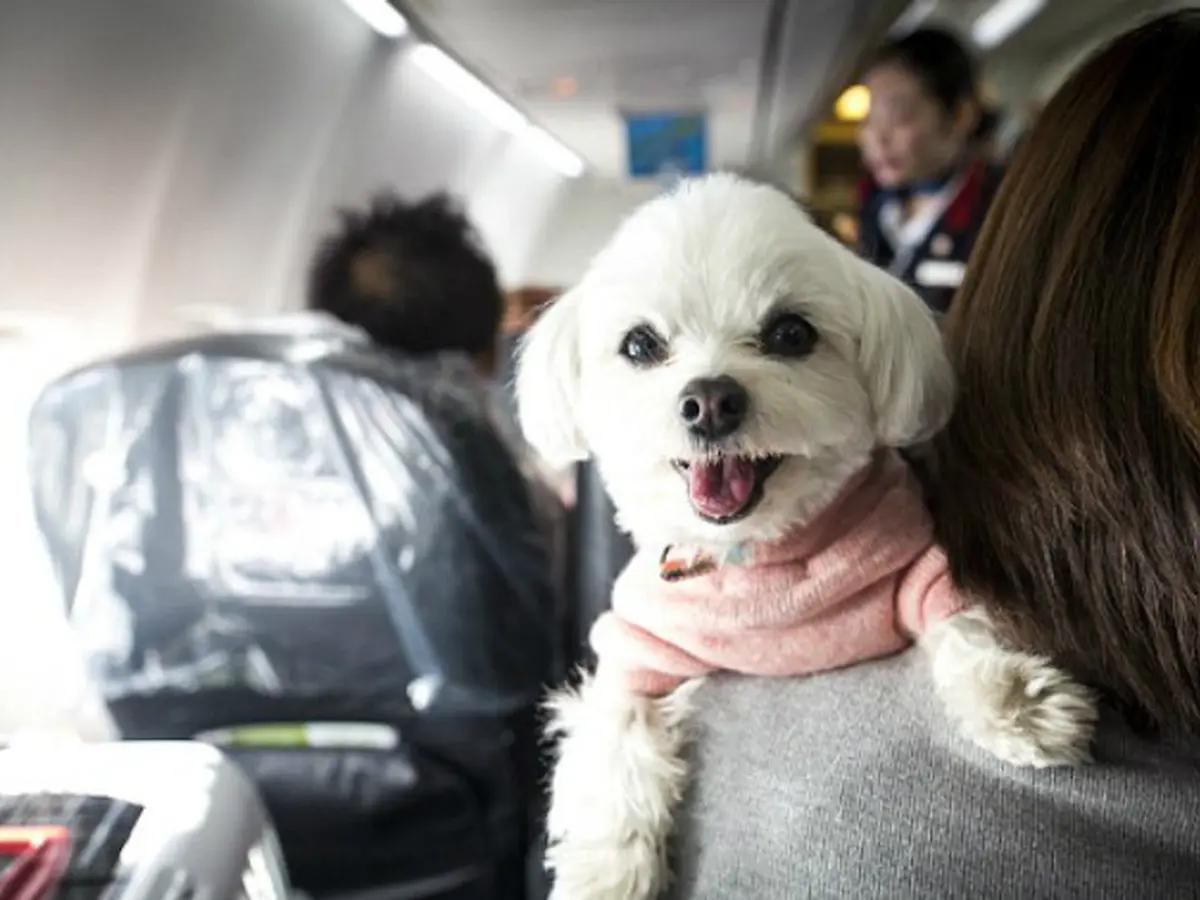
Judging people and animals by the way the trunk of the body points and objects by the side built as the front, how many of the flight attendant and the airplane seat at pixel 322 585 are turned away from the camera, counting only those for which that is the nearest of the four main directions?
1

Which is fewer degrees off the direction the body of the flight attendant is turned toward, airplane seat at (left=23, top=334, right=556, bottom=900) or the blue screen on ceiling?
the airplane seat

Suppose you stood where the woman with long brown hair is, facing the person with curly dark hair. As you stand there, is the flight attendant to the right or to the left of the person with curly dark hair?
right

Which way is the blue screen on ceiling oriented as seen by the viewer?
toward the camera

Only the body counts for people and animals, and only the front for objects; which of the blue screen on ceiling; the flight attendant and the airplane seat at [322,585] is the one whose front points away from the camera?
the airplane seat

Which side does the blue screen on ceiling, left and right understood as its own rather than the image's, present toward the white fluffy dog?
front

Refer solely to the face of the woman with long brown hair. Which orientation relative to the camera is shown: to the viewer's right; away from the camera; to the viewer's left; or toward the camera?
away from the camera

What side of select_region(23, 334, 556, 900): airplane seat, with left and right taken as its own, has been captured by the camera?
back

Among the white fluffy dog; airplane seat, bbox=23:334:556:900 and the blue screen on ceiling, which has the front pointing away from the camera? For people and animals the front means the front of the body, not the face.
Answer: the airplane seat

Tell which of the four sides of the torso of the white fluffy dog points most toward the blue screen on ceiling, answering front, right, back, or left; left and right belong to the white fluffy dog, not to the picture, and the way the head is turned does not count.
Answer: back

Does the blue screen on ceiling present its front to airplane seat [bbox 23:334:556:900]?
yes

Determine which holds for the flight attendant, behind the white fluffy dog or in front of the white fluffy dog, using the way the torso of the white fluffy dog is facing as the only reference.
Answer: behind

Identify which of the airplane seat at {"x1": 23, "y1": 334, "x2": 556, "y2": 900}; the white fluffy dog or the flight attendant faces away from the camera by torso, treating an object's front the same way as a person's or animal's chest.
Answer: the airplane seat

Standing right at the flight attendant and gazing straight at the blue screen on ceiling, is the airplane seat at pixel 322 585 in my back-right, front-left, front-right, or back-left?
back-left
